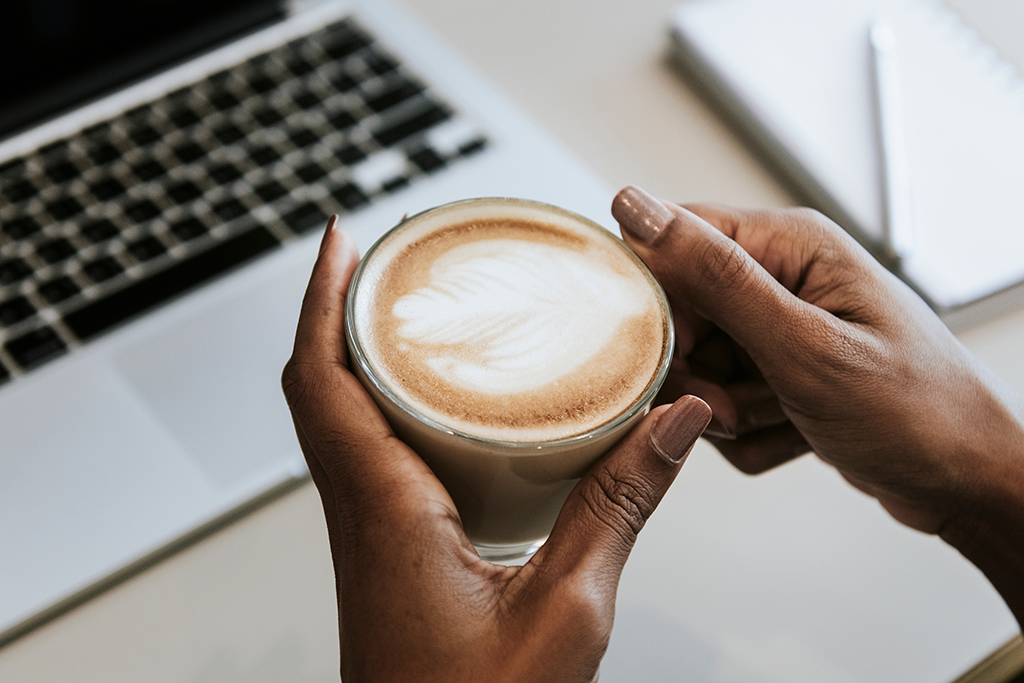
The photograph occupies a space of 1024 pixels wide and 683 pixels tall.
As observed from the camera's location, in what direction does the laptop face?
facing the viewer and to the right of the viewer

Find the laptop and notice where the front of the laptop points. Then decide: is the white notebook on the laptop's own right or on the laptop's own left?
on the laptop's own left

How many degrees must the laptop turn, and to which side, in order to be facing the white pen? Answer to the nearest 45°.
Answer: approximately 45° to its left
